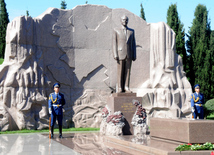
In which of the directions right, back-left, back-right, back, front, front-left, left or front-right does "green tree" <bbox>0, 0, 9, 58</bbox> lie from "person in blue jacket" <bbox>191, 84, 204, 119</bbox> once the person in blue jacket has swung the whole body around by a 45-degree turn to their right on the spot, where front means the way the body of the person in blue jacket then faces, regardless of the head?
right

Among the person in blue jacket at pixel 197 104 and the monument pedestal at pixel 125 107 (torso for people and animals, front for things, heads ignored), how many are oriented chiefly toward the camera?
2

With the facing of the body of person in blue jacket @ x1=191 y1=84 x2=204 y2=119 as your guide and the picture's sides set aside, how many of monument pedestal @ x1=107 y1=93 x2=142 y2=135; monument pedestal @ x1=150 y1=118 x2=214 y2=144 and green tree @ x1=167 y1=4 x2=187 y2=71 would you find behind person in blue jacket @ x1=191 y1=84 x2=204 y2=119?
1

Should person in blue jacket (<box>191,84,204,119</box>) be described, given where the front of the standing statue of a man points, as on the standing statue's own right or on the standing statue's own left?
on the standing statue's own left

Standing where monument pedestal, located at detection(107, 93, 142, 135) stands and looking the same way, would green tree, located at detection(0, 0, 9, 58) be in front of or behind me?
behind

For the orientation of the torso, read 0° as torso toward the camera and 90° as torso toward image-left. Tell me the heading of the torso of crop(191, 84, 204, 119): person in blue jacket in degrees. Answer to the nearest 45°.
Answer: approximately 0°

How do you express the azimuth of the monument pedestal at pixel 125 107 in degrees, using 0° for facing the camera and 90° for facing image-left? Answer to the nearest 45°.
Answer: approximately 0°
